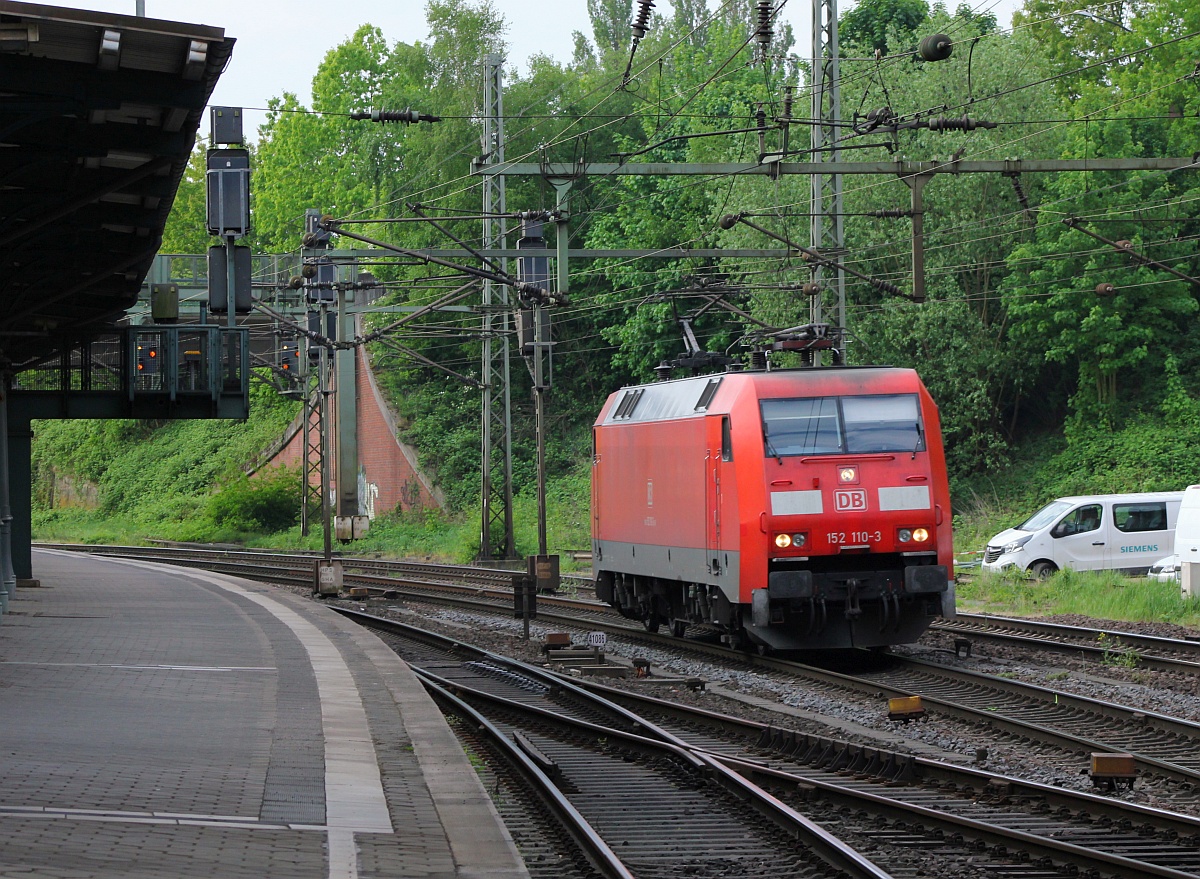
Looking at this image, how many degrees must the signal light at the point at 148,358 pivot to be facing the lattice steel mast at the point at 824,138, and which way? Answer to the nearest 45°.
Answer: approximately 45° to its left

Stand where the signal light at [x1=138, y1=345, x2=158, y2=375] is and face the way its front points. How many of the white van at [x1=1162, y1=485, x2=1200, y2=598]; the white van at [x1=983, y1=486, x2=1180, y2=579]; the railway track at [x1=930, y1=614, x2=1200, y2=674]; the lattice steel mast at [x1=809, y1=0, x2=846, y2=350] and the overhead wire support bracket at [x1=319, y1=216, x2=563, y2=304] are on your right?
0

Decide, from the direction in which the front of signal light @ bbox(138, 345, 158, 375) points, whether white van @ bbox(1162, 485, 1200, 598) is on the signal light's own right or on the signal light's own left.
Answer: on the signal light's own left

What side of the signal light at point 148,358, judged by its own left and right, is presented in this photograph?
front

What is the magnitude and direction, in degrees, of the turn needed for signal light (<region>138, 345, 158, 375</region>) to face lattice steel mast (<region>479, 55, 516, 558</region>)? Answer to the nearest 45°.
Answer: approximately 135° to its left

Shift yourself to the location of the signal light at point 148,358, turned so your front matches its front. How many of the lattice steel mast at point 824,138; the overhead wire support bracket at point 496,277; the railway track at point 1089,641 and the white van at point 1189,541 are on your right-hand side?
0

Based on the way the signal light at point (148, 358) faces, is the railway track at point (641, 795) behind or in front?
in front

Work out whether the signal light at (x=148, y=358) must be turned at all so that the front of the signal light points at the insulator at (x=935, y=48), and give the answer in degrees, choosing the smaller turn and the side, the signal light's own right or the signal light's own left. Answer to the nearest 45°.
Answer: approximately 45° to the signal light's own left

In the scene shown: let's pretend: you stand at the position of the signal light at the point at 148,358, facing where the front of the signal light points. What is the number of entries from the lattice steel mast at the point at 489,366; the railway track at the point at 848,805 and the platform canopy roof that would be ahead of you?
2

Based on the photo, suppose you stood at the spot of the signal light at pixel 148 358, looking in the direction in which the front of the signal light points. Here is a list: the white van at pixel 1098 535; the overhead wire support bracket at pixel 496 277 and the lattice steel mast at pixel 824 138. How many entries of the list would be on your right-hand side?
0

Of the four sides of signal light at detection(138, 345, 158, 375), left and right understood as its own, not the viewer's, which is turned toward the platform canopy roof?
front

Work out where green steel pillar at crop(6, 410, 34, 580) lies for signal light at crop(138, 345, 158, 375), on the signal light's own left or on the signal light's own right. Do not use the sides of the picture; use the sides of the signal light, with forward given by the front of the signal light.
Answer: on the signal light's own right

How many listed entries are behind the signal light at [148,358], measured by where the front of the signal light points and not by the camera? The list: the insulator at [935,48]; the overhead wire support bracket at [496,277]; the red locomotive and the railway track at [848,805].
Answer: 0

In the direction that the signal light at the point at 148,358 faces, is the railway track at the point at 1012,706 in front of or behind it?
in front

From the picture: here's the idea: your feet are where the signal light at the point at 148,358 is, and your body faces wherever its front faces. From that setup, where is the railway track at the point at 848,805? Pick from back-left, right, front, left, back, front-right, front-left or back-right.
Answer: front

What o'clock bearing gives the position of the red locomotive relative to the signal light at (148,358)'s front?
The red locomotive is roughly at 11 o'clock from the signal light.

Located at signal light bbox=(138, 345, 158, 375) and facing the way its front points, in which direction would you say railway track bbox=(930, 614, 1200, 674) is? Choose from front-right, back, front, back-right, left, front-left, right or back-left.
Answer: front-left
